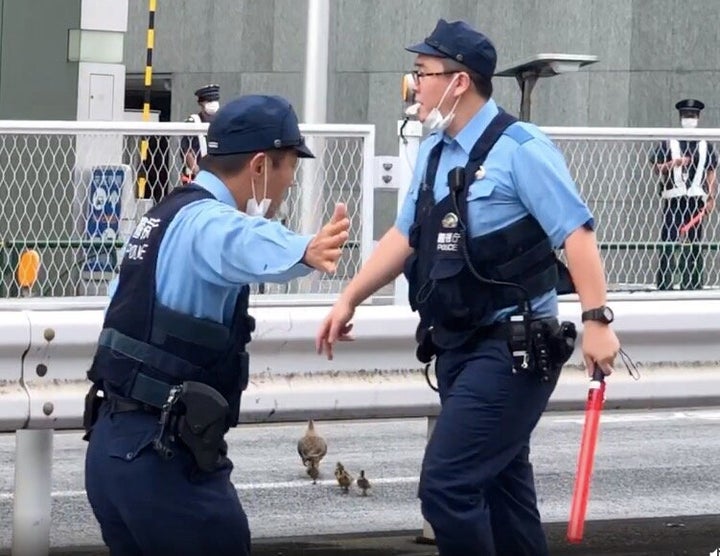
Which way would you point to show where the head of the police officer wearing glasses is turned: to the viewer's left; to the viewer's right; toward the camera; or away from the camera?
to the viewer's left

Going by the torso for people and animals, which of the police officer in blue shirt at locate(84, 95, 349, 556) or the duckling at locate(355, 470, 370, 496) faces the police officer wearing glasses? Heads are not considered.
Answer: the police officer in blue shirt

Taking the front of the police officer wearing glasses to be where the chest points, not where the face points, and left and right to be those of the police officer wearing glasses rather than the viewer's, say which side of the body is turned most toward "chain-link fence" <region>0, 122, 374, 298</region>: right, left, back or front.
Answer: right

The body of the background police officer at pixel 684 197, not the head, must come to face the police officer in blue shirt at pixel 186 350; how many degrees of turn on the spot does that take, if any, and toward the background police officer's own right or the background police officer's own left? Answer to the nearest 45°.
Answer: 0° — they already face them

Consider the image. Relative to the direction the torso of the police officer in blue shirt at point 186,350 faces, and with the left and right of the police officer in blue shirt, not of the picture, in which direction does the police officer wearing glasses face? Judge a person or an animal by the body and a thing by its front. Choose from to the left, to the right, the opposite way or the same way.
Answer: the opposite way
